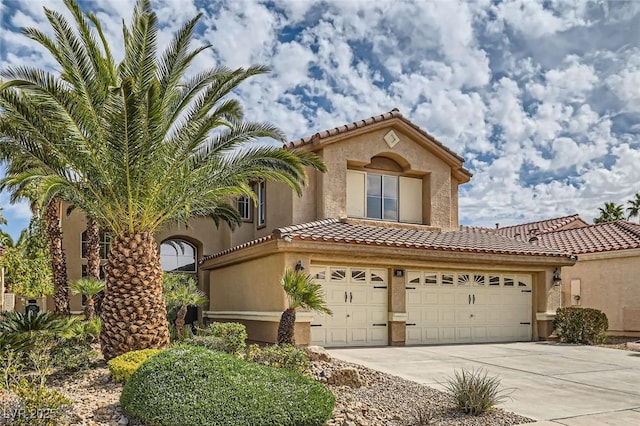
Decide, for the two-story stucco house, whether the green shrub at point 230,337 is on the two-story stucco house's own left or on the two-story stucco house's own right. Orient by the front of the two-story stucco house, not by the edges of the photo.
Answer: on the two-story stucco house's own right

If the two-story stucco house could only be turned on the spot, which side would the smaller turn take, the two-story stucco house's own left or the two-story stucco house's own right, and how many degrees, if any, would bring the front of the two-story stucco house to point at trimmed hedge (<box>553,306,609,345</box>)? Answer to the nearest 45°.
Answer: approximately 45° to the two-story stucco house's own left

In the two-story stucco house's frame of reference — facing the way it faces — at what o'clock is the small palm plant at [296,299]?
The small palm plant is roughly at 2 o'clock from the two-story stucco house.

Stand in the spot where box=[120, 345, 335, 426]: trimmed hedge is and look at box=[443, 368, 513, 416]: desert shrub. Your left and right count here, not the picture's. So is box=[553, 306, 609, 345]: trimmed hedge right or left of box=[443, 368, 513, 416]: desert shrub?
left

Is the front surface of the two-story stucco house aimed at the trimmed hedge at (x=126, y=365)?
no

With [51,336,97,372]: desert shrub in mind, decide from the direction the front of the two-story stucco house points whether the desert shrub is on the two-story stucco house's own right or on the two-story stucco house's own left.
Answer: on the two-story stucco house's own right

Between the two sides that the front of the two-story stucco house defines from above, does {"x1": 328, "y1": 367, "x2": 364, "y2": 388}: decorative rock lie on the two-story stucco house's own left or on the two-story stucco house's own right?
on the two-story stucco house's own right

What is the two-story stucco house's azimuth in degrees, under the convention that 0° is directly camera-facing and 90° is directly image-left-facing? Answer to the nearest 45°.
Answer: approximately 315°

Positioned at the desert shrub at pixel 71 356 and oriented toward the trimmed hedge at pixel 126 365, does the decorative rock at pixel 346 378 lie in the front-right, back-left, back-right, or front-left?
front-left

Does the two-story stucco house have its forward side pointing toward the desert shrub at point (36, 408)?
no

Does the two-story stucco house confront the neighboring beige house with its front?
no

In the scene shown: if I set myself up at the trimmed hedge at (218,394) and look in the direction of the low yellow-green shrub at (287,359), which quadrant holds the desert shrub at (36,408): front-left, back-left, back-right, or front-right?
back-left
